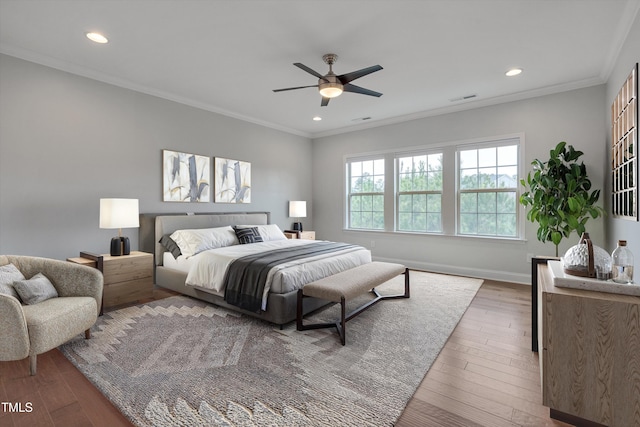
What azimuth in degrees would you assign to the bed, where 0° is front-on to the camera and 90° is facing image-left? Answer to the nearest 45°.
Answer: approximately 315°

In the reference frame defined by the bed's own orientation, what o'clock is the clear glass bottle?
The clear glass bottle is roughly at 12 o'clock from the bed.

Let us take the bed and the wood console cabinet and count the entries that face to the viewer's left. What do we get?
1

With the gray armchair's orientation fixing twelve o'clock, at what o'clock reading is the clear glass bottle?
The clear glass bottle is roughly at 12 o'clock from the gray armchair.

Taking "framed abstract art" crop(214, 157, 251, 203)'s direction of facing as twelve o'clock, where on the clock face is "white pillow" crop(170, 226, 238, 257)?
The white pillow is roughly at 2 o'clock from the framed abstract art.

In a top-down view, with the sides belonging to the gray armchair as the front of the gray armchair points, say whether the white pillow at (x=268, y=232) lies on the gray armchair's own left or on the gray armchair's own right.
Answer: on the gray armchair's own left

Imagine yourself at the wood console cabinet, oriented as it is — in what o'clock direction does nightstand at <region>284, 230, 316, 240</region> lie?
The nightstand is roughly at 1 o'clock from the wood console cabinet.

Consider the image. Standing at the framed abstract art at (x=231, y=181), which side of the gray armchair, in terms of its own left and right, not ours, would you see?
left

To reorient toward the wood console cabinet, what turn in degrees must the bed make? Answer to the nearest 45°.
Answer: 0° — it already faces it
